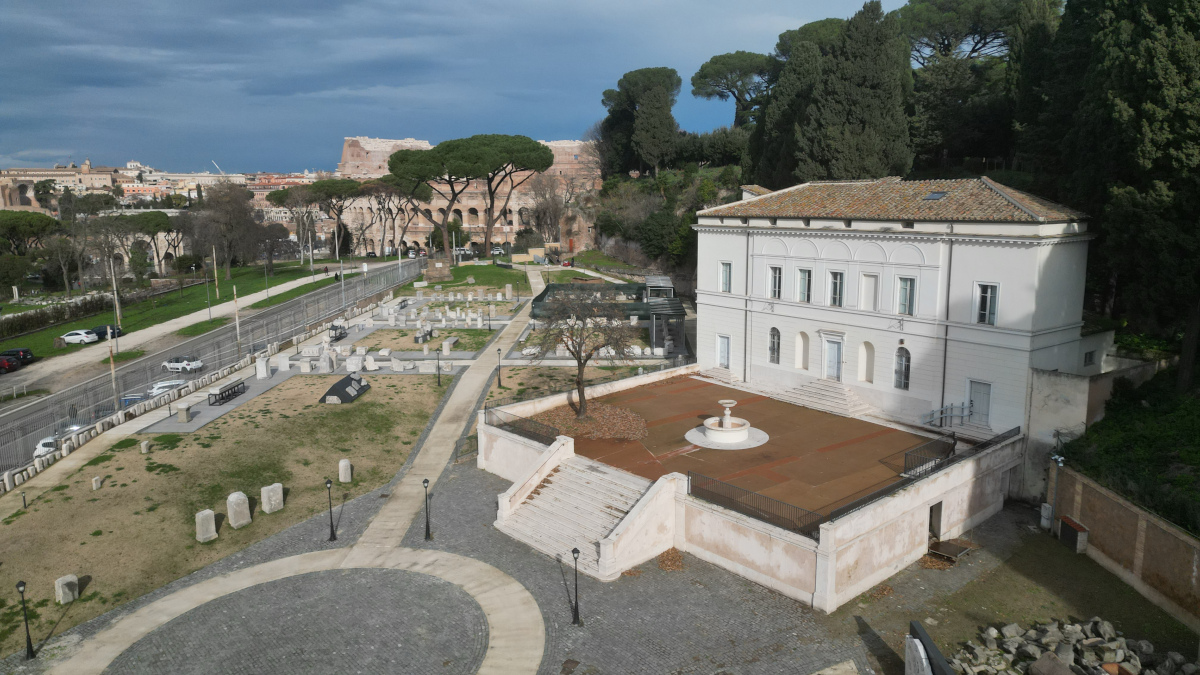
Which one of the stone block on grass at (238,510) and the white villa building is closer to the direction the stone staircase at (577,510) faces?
the stone block on grass

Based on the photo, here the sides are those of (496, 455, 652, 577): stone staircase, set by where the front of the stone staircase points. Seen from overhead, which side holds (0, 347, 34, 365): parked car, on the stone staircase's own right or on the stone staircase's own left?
on the stone staircase's own right

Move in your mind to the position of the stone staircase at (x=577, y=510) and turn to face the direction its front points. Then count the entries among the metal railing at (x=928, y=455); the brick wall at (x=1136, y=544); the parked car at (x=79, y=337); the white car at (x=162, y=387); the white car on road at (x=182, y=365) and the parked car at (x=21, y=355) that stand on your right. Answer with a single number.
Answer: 4

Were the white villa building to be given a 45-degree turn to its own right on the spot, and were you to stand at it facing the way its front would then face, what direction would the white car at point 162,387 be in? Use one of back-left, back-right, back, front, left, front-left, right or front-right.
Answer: front

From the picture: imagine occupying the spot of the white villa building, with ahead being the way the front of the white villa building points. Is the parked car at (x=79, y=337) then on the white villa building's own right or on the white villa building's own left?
on the white villa building's own right

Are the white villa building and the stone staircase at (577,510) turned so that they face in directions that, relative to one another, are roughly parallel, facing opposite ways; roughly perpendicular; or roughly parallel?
roughly parallel

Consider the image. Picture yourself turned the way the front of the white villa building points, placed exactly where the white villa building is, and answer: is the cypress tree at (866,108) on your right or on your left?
on your right

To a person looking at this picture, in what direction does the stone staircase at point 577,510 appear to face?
facing the viewer and to the left of the viewer

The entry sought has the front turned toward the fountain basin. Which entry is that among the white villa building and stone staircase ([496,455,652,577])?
the white villa building

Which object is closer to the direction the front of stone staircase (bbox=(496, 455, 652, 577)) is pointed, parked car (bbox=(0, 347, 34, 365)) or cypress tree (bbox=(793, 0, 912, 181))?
the parked car

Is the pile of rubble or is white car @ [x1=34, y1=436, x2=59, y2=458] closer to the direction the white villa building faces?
the white car

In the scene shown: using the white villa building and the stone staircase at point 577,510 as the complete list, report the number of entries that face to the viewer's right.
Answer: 0

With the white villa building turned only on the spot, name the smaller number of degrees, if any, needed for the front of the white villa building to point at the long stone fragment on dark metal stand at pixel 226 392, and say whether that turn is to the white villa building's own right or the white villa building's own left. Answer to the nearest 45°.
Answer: approximately 45° to the white villa building's own right

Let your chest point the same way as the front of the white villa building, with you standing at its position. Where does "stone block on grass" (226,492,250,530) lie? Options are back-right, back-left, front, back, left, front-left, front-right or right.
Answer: front

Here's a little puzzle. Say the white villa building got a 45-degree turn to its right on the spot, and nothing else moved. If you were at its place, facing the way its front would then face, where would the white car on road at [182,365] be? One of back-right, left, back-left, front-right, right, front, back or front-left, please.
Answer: front

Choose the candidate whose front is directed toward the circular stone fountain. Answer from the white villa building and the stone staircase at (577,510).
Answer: the white villa building

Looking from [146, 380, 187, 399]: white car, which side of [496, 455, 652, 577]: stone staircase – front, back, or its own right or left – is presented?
right
